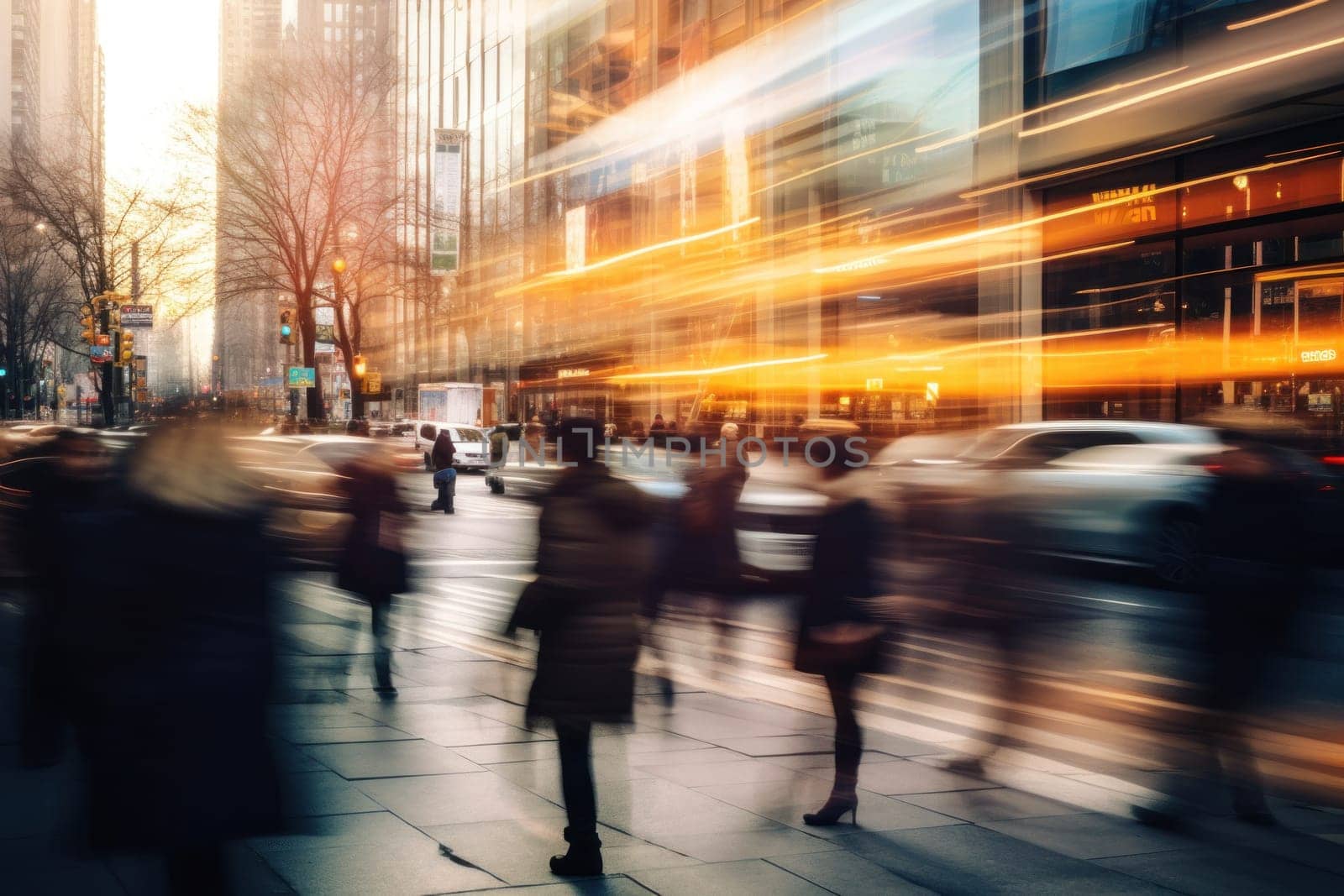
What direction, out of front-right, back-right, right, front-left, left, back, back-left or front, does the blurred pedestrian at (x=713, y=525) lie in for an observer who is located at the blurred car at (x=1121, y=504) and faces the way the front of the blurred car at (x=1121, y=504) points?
front-left

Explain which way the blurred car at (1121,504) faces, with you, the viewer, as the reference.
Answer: facing to the left of the viewer

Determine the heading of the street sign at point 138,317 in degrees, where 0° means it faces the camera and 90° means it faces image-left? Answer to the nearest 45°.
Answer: approximately 0°

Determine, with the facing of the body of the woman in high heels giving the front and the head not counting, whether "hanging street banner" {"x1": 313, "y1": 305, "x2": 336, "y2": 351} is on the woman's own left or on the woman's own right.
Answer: on the woman's own right
